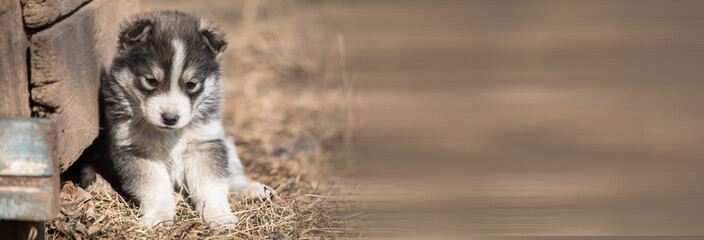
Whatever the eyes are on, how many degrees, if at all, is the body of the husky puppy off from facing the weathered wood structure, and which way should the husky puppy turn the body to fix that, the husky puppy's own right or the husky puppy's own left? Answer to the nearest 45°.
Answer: approximately 45° to the husky puppy's own right

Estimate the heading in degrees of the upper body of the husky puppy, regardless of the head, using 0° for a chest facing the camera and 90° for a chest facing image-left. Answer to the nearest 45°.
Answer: approximately 0°
